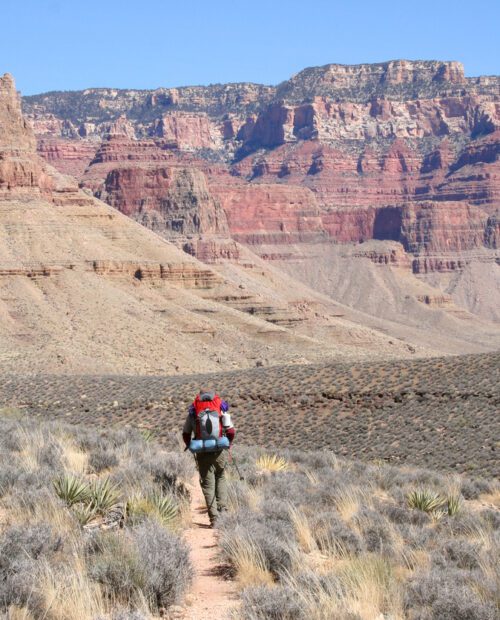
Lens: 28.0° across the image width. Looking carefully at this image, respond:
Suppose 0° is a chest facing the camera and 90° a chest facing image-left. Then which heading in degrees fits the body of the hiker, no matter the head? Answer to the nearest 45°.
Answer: approximately 180°

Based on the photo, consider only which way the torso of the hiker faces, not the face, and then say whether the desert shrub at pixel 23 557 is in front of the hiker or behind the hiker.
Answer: behind

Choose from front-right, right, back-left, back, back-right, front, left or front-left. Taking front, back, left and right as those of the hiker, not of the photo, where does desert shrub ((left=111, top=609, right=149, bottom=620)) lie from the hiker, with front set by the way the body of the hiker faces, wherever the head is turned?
back

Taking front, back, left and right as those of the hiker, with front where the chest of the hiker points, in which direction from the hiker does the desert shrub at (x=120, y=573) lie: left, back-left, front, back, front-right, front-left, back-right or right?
back

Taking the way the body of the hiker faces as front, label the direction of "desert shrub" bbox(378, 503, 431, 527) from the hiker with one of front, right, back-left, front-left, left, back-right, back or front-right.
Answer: right

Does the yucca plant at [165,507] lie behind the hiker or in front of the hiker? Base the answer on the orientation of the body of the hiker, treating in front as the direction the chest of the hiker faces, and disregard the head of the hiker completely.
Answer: behind

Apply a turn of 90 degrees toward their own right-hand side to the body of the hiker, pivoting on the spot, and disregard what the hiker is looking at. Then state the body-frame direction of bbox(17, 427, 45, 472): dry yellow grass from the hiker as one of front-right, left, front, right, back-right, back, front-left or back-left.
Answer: back-left

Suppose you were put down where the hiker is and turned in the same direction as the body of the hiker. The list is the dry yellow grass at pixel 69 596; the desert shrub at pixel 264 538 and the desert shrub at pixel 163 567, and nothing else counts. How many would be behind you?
3

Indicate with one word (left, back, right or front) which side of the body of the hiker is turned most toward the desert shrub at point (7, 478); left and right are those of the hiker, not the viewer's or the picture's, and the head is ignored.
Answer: left

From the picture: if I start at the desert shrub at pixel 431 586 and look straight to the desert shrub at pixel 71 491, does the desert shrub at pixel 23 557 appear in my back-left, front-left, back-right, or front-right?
front-left

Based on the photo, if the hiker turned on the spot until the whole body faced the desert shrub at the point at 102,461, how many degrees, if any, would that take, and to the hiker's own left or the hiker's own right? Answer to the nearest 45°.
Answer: approximately 45° to the hiker's own left

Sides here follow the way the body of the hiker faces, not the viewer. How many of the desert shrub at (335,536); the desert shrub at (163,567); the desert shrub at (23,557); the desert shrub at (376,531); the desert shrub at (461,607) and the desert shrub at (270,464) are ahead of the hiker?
1
